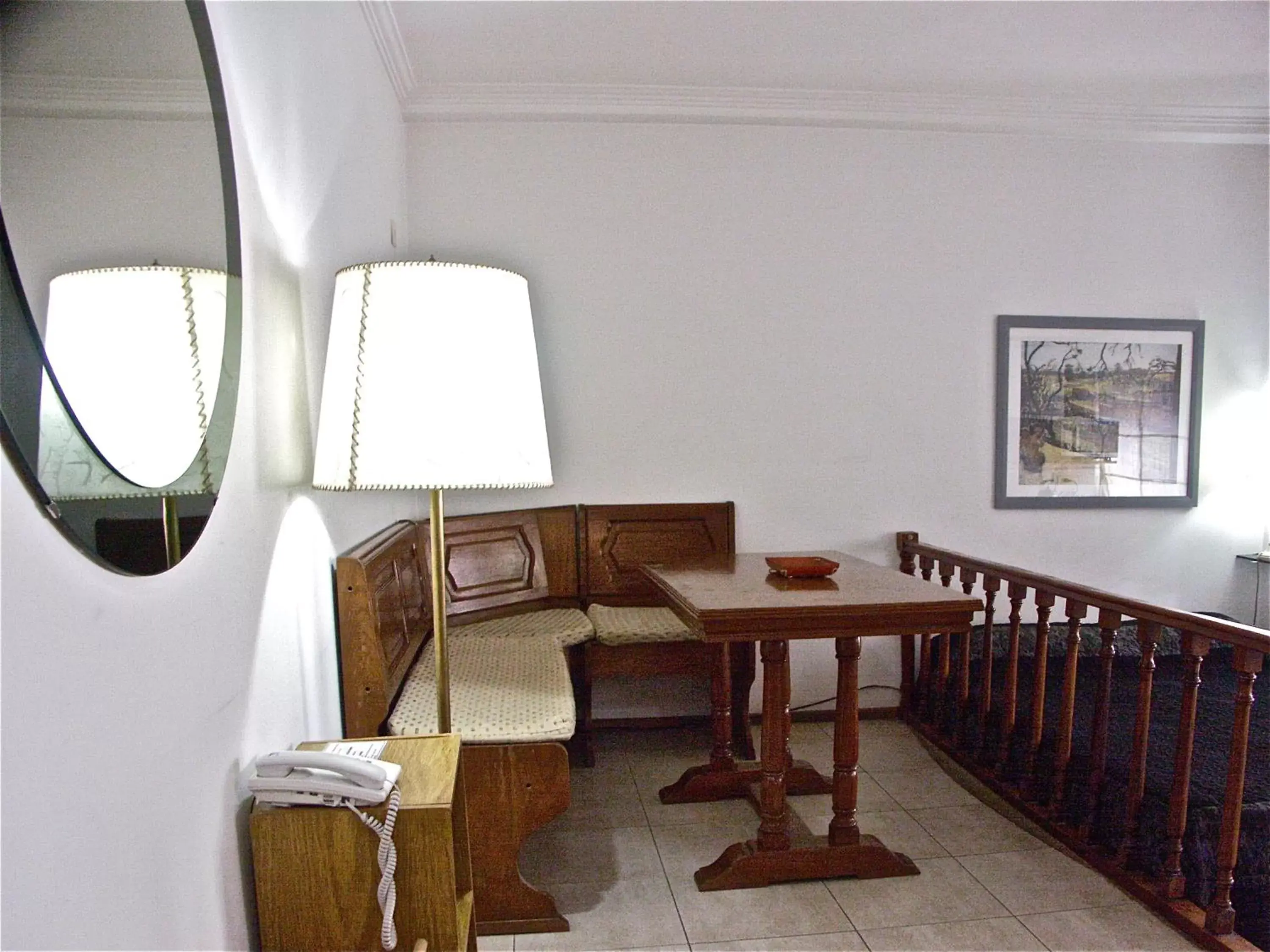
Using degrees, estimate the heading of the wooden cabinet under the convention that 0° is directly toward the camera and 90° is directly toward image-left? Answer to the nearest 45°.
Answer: approximately 270°

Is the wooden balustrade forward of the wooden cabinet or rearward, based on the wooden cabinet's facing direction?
forward

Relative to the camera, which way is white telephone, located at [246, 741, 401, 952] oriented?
to the viewer's right

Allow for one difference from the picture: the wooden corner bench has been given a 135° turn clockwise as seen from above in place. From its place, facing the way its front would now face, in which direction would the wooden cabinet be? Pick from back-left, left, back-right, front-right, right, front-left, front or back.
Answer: left

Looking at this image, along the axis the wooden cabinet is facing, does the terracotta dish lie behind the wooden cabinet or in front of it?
in front

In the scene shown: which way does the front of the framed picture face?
toward the camera

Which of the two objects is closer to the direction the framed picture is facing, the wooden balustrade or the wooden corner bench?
the wooden balustrade

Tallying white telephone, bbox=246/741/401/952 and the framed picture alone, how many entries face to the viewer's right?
1

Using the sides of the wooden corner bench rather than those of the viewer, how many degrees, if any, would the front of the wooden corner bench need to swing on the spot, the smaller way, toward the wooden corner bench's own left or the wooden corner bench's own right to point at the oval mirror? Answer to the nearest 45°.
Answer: approximately 45° to the wooden corner bench's own right

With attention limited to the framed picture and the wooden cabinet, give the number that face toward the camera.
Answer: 1

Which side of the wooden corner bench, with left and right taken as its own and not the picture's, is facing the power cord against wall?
left

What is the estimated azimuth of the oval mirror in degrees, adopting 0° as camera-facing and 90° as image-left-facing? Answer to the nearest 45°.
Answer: approximately 315°

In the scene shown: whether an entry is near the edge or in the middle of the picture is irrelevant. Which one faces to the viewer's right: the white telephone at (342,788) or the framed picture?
the white telephone
